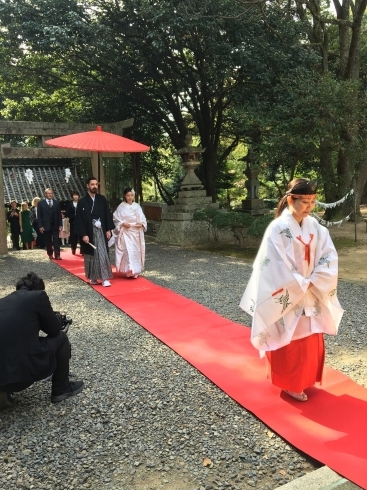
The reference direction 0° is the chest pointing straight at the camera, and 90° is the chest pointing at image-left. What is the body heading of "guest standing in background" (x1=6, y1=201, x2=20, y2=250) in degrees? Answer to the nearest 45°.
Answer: approximately 0°

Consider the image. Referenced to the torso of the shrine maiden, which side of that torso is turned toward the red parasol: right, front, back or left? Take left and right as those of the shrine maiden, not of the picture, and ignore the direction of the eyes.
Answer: back

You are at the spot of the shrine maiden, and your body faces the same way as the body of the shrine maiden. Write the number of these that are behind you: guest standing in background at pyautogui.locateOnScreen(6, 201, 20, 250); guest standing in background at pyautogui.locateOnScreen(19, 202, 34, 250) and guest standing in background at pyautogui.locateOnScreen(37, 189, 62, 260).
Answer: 3

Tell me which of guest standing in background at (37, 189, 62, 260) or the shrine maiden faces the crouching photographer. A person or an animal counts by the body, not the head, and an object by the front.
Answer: the guest standing in background

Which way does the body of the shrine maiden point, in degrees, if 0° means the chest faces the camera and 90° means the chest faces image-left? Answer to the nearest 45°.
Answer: approximately 315°

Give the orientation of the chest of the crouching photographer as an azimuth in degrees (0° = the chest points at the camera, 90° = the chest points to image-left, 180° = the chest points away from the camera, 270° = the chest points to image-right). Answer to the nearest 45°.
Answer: approximately 225°

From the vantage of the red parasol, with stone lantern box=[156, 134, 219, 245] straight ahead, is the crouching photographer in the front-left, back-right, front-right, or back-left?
back-right
